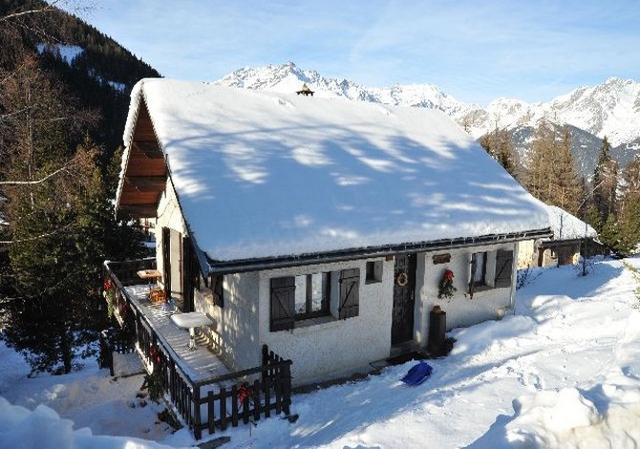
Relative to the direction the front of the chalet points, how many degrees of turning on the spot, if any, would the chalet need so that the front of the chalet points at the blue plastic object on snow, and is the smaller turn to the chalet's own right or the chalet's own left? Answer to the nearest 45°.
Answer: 0° — it already faces it

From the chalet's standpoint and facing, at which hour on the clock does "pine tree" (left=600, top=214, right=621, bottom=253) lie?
The pine tree is roughly at 9 o'clock from the chalet.

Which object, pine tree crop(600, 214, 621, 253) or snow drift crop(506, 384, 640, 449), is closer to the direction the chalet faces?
the snow drift

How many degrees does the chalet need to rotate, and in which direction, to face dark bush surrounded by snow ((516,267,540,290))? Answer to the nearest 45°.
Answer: approximately 90° to its left

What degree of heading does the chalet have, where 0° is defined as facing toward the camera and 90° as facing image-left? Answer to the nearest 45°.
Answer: approximately 315°

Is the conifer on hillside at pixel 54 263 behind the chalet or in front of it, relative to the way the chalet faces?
behind

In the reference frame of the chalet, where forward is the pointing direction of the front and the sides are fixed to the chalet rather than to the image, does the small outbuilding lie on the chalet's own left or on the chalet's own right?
on the chalet's own left
